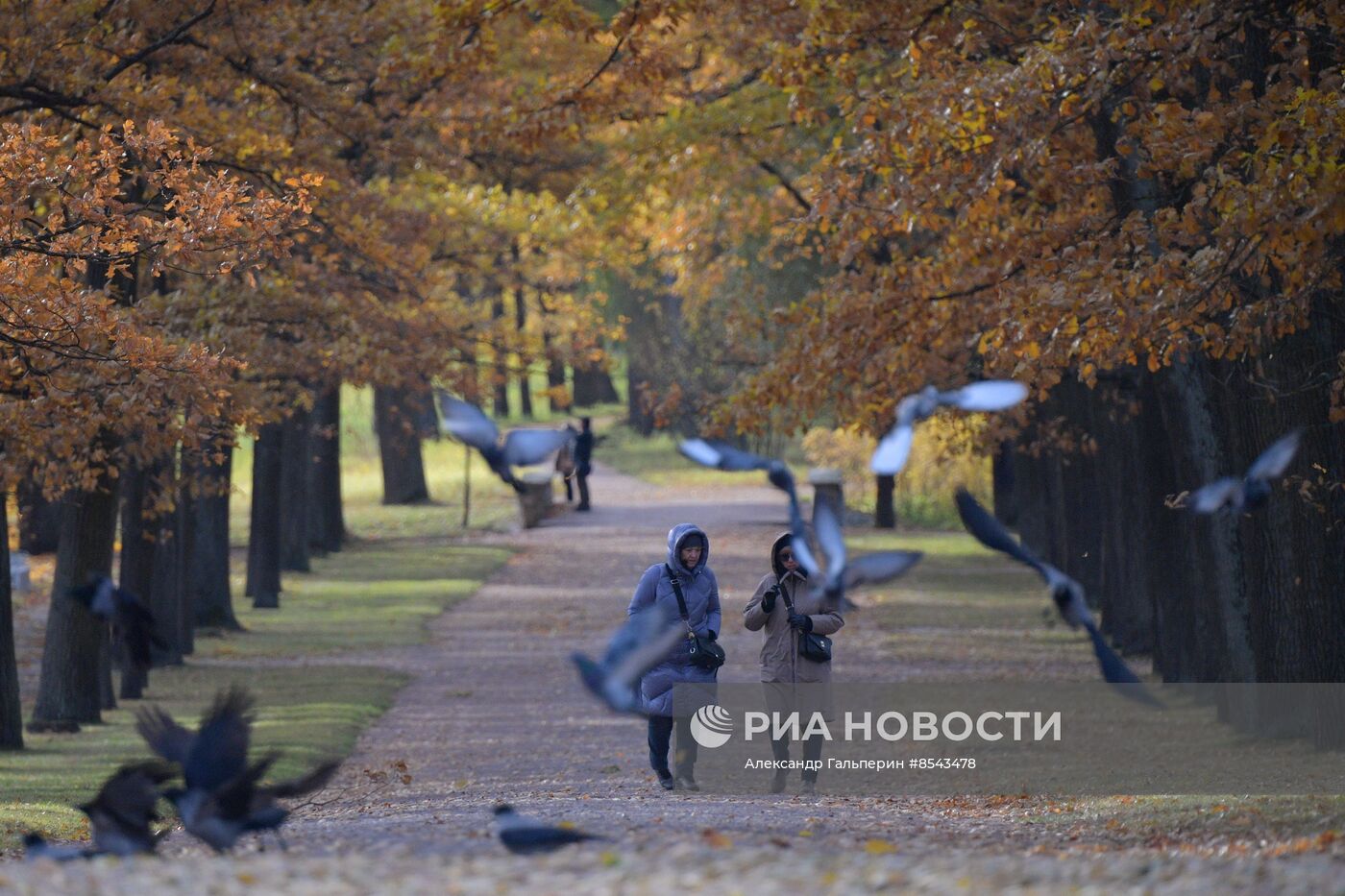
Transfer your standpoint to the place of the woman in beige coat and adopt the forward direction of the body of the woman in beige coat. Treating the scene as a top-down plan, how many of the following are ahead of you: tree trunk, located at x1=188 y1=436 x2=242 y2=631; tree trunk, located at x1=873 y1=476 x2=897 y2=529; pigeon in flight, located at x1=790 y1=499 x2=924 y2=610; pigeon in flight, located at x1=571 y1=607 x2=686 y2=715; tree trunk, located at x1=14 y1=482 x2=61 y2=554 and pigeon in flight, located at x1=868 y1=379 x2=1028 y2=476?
3

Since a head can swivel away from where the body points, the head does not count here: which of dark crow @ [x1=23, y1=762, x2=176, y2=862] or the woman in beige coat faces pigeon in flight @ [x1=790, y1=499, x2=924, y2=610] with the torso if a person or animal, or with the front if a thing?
the woman in beige coat

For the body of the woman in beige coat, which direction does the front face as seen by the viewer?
toward the camera
